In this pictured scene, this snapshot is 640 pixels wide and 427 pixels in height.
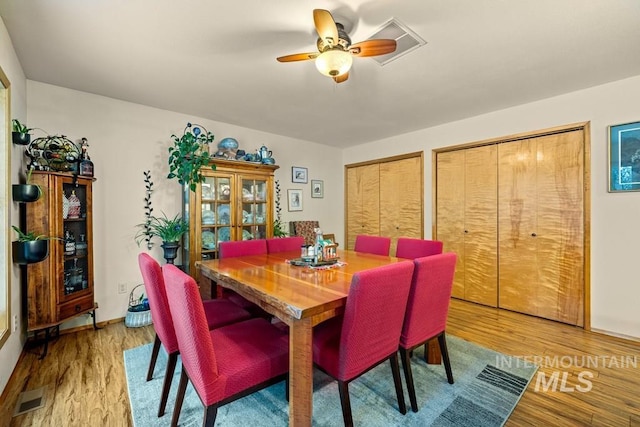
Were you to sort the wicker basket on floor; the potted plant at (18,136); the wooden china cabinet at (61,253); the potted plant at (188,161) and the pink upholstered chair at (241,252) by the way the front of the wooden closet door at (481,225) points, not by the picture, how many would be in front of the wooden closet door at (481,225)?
5

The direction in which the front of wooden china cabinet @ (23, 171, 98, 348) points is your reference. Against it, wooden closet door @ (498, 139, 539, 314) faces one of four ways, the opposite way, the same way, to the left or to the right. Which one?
the opposite way

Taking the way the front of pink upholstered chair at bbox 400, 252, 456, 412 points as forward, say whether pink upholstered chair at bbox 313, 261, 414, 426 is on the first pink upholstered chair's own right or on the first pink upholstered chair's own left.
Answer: on the first pink upholstered chair's own left

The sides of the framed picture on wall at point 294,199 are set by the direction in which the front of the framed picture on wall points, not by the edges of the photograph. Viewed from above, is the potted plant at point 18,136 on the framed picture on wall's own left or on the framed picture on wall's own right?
on the framed picture on wall's own right

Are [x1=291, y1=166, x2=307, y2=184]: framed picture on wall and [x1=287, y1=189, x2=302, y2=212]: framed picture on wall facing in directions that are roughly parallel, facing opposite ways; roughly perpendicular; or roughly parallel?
roughly parallel

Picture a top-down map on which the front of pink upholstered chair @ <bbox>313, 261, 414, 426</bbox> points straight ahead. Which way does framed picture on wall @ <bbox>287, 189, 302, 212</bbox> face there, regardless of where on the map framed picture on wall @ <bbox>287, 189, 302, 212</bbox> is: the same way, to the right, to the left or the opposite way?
the opposite way

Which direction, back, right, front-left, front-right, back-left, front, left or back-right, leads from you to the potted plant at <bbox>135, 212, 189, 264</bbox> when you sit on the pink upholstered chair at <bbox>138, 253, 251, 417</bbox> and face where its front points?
front-left

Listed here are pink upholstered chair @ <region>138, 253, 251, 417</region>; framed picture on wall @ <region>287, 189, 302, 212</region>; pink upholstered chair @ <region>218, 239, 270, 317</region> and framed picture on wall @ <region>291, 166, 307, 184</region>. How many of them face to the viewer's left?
0

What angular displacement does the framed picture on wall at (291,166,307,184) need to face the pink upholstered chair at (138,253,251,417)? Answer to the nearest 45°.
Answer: approximately 45° to its right

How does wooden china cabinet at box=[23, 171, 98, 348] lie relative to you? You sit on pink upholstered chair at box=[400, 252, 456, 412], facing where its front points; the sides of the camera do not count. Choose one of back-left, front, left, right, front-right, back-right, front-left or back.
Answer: front-left

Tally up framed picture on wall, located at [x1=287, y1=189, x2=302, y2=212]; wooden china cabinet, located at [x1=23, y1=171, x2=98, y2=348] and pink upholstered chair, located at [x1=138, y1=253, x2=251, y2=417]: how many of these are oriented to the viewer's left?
0

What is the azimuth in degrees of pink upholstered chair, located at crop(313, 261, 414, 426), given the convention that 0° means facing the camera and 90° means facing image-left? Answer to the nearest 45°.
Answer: approximately 135°

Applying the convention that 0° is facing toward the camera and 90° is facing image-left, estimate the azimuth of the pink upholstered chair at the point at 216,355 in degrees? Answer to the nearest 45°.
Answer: approximately 225°

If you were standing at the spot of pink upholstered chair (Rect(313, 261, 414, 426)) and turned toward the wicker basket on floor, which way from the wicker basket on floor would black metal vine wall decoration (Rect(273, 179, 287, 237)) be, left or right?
right

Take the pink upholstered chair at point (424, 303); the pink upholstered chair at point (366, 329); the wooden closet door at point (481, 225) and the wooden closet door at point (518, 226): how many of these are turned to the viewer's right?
0

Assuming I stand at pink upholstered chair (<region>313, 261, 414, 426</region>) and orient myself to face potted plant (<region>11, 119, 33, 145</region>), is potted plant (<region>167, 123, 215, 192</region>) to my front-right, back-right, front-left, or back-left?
front-right

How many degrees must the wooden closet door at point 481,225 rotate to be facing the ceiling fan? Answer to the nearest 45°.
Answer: approximately 45° to its left

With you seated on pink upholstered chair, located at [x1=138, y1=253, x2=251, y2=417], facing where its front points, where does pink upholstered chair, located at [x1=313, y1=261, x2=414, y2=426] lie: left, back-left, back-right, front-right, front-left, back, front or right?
right

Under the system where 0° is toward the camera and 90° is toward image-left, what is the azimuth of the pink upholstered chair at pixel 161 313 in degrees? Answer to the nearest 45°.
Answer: approximately 225°

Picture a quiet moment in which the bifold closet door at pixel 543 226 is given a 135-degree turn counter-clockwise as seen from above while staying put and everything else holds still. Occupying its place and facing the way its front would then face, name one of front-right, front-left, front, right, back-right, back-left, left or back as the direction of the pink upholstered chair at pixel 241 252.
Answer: back-right
